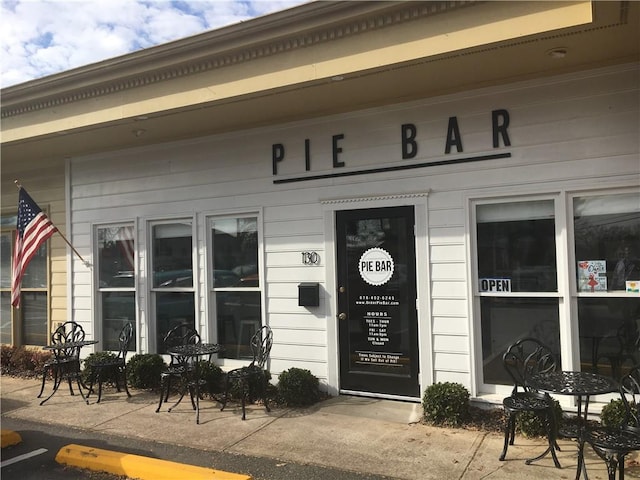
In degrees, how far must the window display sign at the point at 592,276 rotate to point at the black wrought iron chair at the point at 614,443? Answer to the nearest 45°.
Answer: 0° — it already faces it

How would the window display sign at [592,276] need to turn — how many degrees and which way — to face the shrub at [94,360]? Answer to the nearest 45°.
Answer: approximately 90° to its right

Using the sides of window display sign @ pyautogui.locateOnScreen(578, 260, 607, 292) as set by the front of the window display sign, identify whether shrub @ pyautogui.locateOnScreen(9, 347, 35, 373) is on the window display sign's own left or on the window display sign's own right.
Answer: on the window display sign's own right

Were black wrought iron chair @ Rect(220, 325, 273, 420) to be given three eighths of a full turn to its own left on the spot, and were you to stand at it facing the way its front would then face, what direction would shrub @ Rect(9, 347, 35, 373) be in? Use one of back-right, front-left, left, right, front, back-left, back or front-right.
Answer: back-left

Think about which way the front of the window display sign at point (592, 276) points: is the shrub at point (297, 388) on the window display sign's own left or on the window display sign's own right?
on the window display sign's own right

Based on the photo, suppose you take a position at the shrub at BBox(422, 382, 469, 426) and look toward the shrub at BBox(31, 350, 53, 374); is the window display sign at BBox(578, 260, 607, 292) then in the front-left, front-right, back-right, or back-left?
back-right

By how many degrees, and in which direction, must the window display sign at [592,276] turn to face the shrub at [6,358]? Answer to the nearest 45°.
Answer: approximately 90° to its right

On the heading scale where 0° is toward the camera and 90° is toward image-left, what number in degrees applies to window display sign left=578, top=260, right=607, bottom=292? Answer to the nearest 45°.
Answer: approximately 0°

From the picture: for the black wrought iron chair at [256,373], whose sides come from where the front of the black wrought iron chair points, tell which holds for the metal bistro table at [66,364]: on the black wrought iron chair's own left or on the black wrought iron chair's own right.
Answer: on the black wrought iron chair's own right
